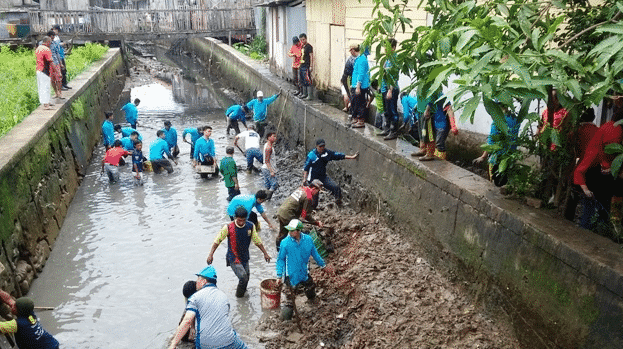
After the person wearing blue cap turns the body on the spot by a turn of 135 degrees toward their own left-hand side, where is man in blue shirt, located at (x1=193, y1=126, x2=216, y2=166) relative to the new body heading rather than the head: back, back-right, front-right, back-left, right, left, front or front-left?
back

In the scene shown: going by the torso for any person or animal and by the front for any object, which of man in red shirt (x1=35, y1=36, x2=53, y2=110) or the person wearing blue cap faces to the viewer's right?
the man in red shirt

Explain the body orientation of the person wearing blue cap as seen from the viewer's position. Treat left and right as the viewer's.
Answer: facing away from the viewer and to the left of the viewer

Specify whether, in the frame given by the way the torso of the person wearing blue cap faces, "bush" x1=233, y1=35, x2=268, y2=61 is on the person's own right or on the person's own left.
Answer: on the person's own right

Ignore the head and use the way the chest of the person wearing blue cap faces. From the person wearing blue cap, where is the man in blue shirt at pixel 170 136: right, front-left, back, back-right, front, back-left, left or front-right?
front-right

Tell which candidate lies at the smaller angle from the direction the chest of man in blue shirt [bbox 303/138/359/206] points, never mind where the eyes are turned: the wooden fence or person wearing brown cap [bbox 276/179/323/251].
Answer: the person wearing brown cap

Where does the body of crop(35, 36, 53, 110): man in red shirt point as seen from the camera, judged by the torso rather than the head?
to the viewer's right

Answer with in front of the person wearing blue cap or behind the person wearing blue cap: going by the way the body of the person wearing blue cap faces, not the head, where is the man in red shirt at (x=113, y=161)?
in front

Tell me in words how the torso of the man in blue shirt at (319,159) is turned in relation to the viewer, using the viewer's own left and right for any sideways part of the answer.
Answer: facing the viewer and to the right of the viewer

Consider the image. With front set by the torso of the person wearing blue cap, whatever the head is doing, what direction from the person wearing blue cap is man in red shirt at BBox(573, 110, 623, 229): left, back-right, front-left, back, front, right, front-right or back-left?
back-right

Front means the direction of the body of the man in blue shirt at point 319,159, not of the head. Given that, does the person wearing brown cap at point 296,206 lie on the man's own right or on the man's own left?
on the man's own right

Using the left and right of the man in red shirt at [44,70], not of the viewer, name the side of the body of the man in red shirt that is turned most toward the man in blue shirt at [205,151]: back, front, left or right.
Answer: front

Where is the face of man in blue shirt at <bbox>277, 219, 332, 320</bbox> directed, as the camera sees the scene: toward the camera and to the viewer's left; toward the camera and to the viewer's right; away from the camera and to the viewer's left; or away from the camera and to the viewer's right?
toward the camera and to the viewer's left

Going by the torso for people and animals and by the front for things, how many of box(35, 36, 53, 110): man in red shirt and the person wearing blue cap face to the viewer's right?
1
